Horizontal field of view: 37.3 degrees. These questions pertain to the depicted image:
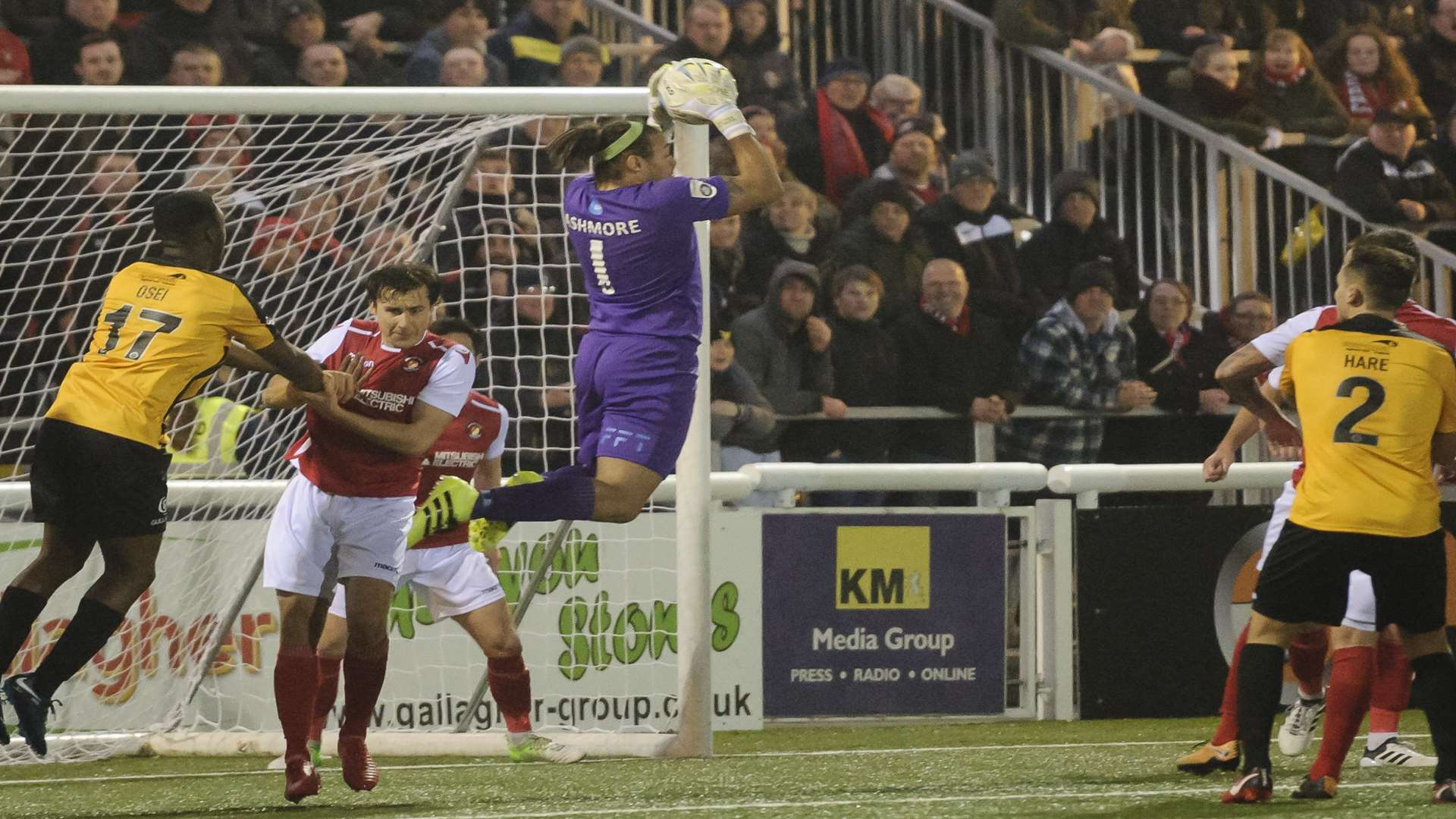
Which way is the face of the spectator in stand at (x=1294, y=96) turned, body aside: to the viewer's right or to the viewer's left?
to the viewer's left

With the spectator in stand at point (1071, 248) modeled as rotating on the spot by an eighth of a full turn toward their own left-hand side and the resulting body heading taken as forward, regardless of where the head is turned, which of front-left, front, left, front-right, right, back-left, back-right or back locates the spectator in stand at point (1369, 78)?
left

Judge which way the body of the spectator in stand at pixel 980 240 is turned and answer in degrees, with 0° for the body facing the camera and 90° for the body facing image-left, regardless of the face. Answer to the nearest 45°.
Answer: approximately 0°

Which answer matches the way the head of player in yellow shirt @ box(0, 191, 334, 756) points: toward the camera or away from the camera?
away from the camera

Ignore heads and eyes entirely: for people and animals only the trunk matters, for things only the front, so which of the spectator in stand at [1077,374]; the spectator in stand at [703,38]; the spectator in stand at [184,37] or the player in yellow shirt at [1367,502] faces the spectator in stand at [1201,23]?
the player in yellow shirt

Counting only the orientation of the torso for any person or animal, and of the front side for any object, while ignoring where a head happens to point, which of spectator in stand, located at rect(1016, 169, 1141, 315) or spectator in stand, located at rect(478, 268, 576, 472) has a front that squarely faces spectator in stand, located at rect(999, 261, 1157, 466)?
spectator in stand, located at rect(1016, 169, 1141, 315)

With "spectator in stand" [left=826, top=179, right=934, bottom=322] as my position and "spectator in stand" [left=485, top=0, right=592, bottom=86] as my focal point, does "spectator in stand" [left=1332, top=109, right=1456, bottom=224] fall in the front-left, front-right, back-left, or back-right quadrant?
back-right

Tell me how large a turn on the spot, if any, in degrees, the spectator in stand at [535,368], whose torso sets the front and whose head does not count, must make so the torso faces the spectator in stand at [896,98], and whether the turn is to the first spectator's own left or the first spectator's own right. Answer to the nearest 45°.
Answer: approximately 135° to the first spectator's own left
